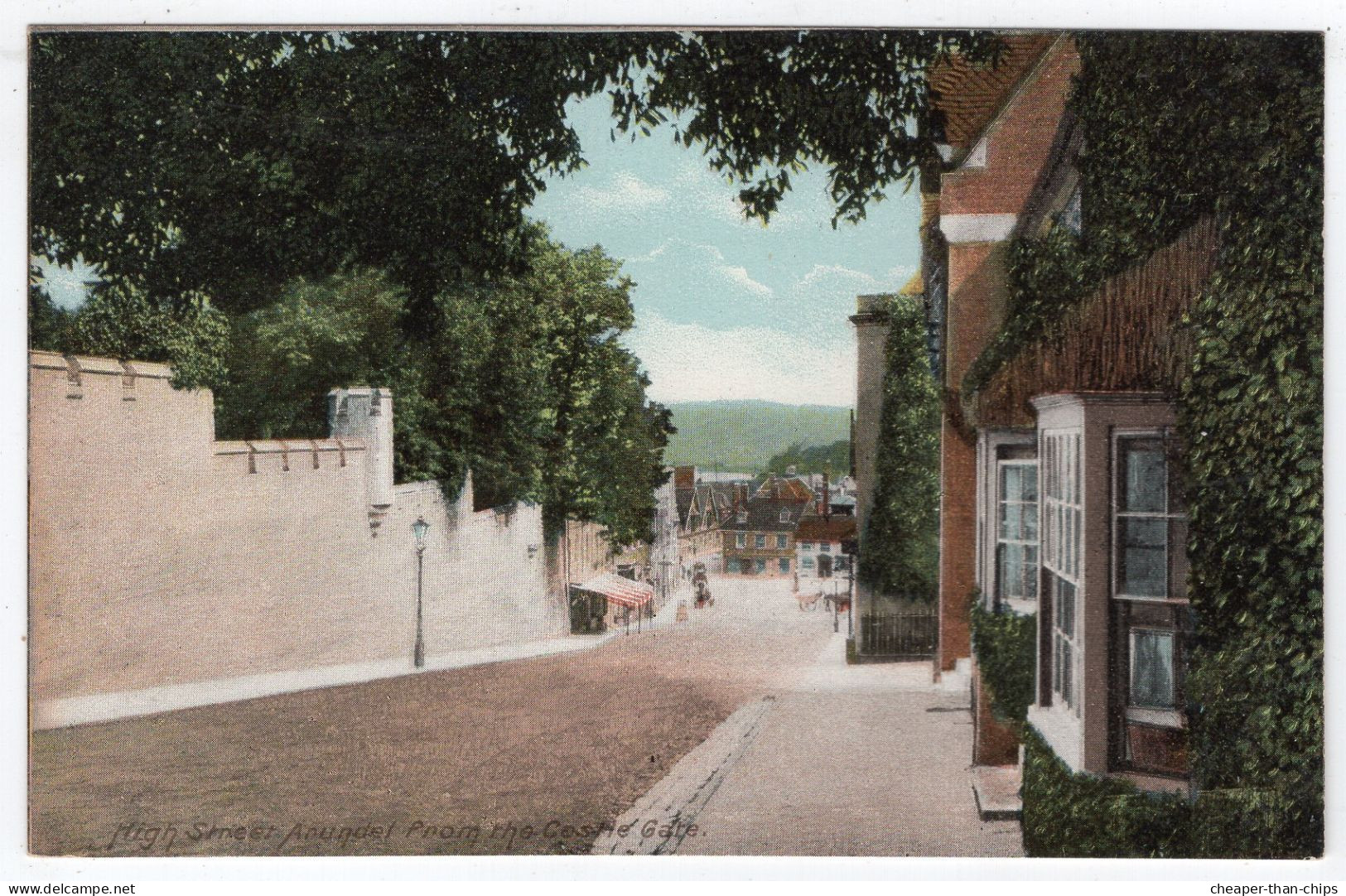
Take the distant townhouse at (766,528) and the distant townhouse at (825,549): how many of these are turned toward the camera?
2

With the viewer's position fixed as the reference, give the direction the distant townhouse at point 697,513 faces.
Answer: facing the viewer and to the right of the viewer

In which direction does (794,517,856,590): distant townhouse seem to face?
toward the camera

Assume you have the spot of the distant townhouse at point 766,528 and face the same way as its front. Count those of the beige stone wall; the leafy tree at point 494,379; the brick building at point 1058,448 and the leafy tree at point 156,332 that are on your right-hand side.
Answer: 3
